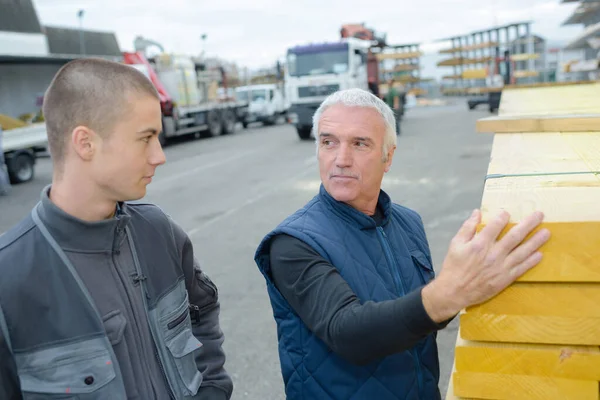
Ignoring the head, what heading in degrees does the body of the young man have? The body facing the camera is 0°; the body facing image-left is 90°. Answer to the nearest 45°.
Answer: approximately 315°

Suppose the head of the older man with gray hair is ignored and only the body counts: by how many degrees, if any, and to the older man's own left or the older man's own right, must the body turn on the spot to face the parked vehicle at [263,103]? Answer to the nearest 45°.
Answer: approximately 135° to the older man's own left

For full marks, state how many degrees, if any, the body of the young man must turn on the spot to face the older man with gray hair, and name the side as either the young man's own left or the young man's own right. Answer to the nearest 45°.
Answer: approximately 45° to the young man's own left

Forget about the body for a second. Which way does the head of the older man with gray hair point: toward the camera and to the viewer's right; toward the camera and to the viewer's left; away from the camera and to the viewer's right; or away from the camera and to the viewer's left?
toward the camera and to the viewer's left

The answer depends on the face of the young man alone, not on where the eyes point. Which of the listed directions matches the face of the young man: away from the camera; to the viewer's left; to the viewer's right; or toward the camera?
to the viewer's right

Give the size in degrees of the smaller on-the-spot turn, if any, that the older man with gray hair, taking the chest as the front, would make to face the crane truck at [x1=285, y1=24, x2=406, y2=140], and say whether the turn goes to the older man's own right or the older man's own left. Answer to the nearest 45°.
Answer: approximately 135° to the older man's own left

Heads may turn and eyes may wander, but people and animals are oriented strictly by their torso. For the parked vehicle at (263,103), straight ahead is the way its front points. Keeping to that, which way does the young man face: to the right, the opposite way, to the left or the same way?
to the left

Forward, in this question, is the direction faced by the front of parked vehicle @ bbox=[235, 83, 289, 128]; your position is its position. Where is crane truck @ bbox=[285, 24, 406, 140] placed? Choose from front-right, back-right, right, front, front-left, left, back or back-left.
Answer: front-left
